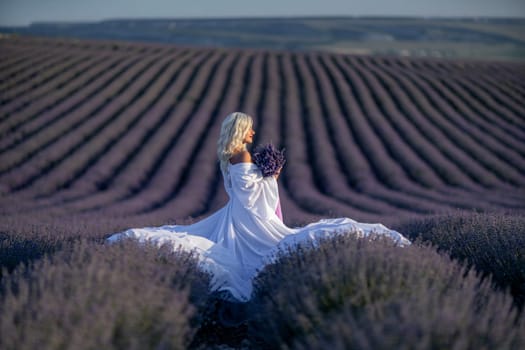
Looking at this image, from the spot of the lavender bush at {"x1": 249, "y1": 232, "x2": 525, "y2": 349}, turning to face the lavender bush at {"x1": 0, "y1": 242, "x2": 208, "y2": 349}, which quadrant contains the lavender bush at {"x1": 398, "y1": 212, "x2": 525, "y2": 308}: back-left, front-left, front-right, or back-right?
back-right

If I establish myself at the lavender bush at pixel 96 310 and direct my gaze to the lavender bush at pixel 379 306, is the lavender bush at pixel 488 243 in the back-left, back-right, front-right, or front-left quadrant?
front-left

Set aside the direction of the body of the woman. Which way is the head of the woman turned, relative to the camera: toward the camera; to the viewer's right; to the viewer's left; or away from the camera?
to the viewer's right

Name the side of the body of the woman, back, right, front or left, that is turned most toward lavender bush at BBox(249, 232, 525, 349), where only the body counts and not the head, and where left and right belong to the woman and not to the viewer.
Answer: right

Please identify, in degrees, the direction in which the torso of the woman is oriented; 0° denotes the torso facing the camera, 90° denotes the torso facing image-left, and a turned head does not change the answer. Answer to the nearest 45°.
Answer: approximately 270°

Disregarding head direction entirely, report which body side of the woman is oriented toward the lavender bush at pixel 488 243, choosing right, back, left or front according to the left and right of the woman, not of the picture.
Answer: front

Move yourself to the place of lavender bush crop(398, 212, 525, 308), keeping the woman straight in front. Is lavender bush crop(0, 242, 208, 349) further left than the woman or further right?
left
